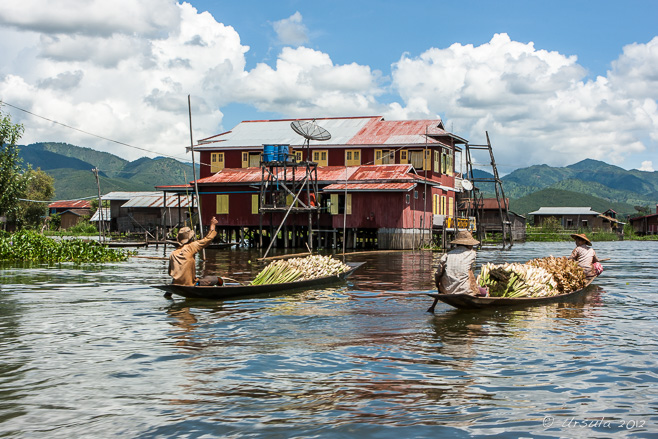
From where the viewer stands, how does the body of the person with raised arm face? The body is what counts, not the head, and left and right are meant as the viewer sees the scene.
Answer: facing away from the viewer and to the right of the viewer

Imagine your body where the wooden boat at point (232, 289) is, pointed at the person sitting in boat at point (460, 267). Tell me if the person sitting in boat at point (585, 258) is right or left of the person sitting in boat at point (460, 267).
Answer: left

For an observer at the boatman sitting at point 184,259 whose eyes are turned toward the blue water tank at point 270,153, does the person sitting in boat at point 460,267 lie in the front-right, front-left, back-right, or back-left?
back-right

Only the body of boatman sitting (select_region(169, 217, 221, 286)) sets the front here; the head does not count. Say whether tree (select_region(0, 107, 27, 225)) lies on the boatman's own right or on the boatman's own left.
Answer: on the boatman's own left
